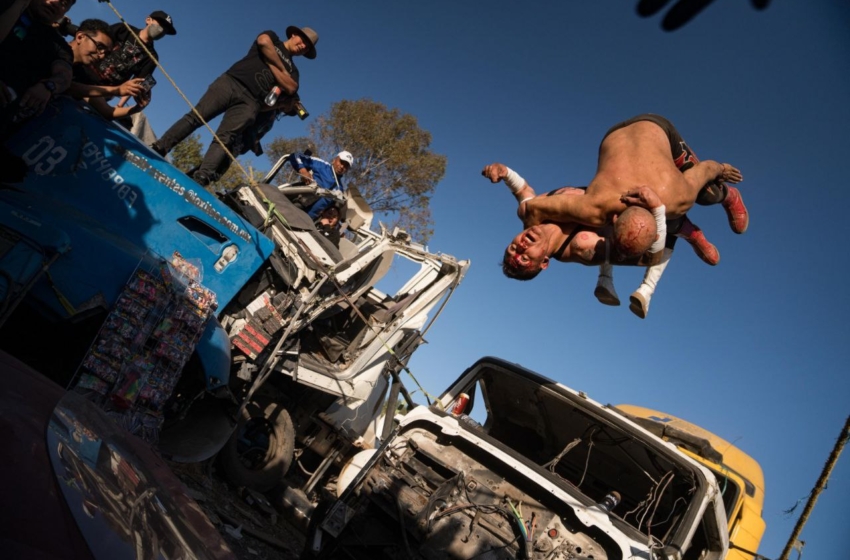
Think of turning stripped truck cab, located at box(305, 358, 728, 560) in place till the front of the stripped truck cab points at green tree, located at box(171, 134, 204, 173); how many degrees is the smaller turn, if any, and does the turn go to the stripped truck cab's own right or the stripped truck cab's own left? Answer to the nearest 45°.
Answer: approximately 135° to the stripped truck cab's own right

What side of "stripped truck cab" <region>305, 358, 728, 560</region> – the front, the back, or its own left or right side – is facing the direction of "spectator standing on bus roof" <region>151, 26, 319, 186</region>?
right

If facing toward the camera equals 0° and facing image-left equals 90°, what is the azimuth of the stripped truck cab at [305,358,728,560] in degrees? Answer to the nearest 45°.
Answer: approximately 0°

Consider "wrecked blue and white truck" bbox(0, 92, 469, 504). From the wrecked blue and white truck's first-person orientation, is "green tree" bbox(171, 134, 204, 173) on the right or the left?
on its left
